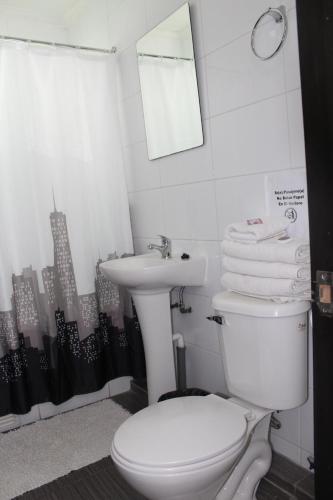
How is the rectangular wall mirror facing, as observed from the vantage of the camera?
facing the viewer and to the left of the viewer

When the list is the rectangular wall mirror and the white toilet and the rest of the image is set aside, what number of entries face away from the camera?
0

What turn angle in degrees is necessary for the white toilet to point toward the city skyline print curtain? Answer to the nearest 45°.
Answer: approximately 90° to its right

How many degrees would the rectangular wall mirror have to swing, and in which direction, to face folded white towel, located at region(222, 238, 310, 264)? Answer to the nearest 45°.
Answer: approximately 90° to its left

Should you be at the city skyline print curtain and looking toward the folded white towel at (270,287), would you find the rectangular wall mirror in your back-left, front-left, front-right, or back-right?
front-left

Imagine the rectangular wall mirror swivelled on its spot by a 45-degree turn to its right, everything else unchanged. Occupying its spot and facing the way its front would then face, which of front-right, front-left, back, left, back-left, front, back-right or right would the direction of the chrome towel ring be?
back-left

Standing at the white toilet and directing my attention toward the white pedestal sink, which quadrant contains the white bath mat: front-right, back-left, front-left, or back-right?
front-left

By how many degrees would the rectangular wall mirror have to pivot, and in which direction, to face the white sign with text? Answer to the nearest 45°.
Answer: approximately 90° to its left

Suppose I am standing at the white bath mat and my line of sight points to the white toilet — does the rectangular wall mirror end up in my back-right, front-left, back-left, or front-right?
front-left

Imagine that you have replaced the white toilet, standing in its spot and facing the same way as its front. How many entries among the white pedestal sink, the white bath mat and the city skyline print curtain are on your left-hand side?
0

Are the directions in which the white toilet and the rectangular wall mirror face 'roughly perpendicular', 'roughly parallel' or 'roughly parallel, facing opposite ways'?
roughly parallel
